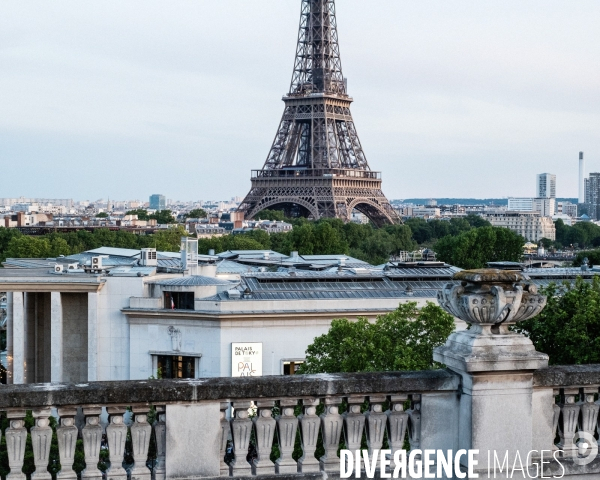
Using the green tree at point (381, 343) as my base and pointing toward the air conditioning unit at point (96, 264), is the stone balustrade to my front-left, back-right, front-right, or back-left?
back-left

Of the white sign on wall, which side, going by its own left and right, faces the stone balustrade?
front

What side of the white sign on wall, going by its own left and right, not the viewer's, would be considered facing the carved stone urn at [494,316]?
front

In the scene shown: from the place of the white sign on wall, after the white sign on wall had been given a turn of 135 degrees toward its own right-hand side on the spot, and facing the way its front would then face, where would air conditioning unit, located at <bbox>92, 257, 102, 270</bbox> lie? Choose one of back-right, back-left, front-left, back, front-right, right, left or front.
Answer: front

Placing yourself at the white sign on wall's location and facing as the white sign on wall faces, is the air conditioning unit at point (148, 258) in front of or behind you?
behind

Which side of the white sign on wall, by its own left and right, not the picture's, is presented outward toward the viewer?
front

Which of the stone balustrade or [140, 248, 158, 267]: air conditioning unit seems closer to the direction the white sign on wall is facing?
the stone balustrade
